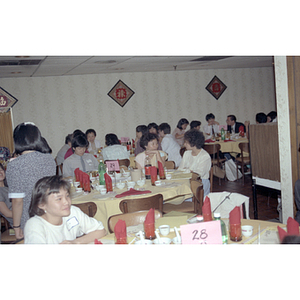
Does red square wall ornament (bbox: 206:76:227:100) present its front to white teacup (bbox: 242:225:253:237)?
yes

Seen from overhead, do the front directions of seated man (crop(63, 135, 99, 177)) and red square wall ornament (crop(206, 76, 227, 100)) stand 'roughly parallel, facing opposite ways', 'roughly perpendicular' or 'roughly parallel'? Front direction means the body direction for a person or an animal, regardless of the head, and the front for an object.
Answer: roughly parallel

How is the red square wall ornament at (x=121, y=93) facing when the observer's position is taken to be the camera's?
facing the viewer

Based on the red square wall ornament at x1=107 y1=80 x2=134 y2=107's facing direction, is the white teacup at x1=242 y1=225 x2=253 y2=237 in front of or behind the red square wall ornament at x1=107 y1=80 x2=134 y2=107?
in front

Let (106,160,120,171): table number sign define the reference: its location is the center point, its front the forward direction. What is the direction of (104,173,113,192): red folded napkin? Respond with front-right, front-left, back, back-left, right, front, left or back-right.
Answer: front

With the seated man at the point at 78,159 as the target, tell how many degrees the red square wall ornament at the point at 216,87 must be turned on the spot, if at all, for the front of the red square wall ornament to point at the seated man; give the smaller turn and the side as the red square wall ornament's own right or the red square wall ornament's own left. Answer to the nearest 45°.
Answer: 0° — it already faces them

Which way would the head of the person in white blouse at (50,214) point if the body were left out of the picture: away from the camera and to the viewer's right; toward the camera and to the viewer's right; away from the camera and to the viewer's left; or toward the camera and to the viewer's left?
toward the camera and to the viewer's right

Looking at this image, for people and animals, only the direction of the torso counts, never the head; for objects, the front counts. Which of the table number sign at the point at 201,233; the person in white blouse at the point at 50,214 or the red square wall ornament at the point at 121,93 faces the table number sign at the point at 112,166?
the red square wall ornament

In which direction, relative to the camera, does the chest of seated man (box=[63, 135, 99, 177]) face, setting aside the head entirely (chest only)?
toward the camera

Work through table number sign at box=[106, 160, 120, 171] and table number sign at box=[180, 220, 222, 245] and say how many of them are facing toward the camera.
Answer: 2

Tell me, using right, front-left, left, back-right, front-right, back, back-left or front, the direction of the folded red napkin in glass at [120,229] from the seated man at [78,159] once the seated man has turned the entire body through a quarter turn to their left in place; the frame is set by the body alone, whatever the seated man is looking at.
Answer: right

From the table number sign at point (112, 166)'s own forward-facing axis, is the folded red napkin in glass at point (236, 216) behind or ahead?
ahead

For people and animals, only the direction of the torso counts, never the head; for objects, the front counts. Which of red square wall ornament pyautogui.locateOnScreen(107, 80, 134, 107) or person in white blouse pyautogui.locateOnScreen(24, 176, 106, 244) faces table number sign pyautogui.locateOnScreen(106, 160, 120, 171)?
the red square wall ornament

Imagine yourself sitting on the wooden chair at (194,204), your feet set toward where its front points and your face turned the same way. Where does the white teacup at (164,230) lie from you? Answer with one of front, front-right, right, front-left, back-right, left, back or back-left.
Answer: left

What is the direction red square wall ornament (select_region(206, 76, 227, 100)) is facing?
toward the camera

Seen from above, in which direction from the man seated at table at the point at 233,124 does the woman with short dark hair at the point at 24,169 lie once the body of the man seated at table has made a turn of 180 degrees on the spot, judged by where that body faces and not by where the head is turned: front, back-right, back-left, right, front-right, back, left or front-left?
back-right

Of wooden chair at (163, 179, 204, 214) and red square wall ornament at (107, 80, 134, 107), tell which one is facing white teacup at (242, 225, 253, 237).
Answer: the red square wall ornament
